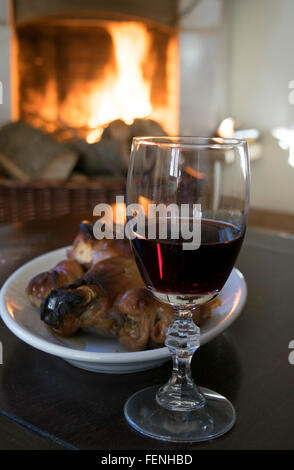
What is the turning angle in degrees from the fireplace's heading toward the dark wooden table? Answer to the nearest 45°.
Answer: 0° — it already faces it

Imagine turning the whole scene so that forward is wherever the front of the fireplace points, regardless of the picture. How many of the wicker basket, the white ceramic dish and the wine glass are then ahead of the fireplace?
3

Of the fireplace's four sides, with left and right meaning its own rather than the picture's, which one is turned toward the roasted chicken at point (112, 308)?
front

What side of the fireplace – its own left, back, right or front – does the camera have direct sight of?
front

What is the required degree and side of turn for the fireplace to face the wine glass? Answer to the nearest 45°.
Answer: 0° — it already faces it

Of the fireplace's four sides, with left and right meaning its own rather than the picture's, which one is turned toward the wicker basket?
front

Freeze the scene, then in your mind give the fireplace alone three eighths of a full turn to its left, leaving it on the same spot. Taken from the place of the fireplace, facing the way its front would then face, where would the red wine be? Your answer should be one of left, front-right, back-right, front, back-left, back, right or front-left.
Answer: back-right

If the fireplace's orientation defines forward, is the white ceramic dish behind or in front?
in front
